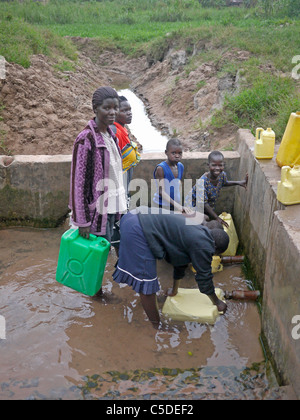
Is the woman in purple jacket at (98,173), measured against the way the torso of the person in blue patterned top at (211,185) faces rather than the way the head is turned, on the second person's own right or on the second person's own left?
on the second person's own right

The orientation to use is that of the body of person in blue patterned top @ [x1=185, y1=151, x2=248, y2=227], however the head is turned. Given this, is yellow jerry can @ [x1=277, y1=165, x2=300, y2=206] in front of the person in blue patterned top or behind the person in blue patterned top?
in front

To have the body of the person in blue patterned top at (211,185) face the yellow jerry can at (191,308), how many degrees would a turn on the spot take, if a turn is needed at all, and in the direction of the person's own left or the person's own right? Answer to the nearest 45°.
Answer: approximately 45° to the person's own right

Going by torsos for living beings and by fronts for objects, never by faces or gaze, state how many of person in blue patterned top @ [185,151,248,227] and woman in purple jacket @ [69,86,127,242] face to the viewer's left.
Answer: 0

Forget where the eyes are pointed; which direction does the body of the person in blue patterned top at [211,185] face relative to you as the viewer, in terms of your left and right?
facing the viewer and to the right of the viewer
